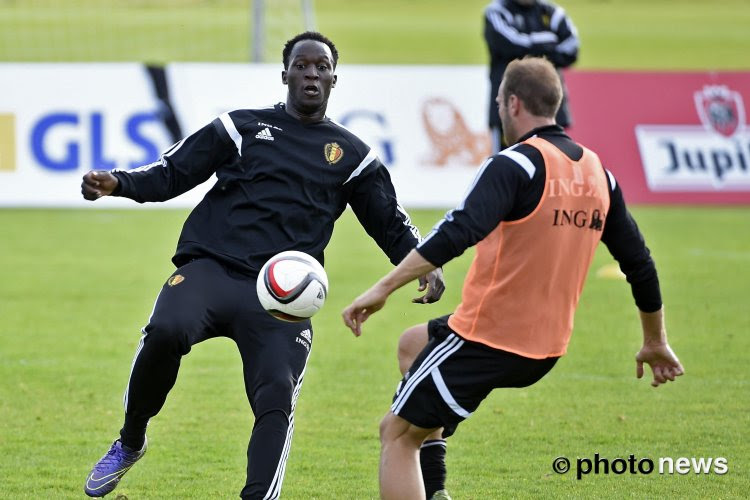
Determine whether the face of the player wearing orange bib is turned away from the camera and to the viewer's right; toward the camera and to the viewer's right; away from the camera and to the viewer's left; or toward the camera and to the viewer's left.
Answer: away from the camera and to the viewer's left

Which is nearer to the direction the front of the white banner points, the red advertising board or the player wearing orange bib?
the player wearing orange bib

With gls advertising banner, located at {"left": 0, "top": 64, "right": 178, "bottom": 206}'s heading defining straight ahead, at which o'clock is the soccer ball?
The soccer ball is roughly at 12 o'clock from the gls advertising banner.

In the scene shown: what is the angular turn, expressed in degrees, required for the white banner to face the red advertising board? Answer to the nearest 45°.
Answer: approximately 90° to its left

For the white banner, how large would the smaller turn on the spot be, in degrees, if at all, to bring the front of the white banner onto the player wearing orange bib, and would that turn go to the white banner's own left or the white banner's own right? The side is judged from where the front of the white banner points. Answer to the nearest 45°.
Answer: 0° — it already faces them

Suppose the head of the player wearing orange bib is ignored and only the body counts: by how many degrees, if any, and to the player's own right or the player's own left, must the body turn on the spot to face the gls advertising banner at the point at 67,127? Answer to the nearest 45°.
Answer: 0° — they already face it

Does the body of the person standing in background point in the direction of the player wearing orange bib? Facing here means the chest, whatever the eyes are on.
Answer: yes

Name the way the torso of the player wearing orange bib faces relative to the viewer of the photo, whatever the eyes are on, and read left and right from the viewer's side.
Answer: facing away from the viewer and to the left of the viewer

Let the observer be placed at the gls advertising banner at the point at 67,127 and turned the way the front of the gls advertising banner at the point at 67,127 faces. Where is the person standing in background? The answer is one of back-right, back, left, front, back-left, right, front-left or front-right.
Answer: front-left
